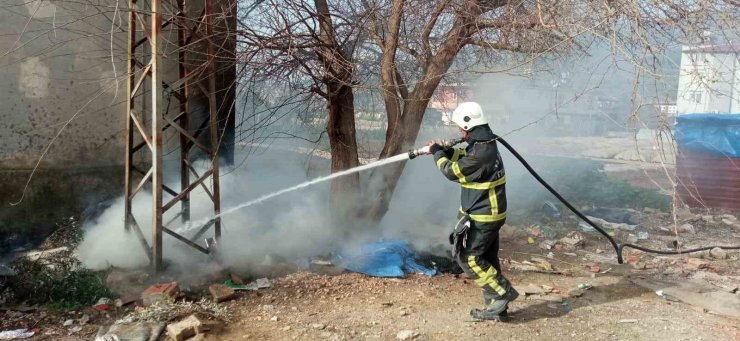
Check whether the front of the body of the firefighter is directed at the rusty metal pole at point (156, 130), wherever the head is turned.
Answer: yes

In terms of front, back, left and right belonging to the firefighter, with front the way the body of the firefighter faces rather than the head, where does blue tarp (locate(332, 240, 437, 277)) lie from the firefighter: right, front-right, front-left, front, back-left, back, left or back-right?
front-right

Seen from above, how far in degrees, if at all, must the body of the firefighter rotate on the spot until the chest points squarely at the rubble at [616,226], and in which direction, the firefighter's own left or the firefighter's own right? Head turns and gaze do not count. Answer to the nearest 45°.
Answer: approximately 135° to the firefighter's own right

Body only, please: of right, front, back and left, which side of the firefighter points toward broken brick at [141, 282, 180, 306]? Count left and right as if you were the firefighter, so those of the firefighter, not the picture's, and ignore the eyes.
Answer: front

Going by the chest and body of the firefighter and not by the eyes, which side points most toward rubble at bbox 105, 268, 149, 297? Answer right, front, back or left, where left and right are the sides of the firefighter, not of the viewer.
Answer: front

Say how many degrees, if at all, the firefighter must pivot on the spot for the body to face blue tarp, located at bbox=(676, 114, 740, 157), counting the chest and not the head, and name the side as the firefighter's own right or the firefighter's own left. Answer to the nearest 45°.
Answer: approximately 135° to the firefighter's own right

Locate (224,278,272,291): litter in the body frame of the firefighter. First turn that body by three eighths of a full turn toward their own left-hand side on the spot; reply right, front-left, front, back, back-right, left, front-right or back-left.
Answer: back-right

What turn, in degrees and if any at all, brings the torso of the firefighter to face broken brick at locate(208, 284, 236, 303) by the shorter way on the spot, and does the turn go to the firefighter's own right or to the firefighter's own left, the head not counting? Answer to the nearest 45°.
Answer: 0° — they already face it

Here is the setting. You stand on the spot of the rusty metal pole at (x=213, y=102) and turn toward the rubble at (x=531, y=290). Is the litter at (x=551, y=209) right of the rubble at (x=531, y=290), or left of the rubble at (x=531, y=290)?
left

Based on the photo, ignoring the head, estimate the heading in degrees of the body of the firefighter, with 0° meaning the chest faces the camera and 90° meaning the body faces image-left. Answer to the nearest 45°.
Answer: approximately 90°
